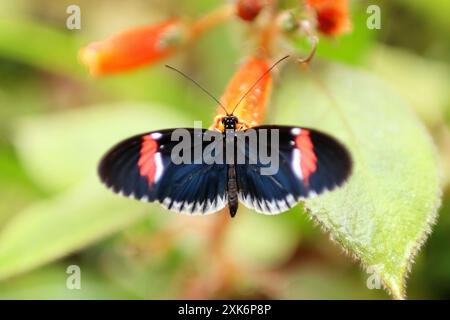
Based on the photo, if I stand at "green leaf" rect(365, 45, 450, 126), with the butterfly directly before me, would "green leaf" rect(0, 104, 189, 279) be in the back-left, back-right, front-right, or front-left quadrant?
front-right

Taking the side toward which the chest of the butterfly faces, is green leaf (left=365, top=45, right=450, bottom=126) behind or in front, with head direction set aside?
in front

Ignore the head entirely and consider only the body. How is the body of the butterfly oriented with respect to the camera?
away from the camera
